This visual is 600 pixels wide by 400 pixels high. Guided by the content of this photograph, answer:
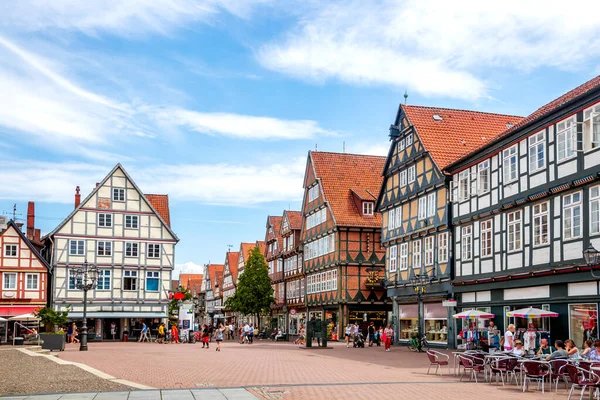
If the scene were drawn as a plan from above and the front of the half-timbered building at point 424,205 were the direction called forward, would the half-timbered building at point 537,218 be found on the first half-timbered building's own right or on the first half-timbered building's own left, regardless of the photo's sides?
on the first half-timbered building's own left

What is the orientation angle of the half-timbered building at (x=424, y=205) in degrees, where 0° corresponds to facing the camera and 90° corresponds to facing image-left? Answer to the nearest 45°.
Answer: approximately 45°
